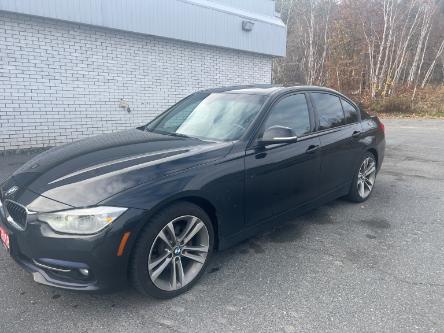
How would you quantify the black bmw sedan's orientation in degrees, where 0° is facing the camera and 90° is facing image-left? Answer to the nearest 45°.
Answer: approximately 45°
